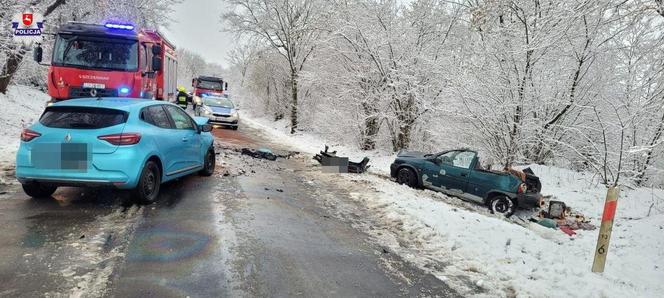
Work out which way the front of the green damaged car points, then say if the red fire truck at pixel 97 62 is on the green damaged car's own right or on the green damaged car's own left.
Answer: on the green damaged car's own left

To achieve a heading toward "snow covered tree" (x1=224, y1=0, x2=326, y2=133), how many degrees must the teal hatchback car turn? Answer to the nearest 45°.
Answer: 0° — it already faces it

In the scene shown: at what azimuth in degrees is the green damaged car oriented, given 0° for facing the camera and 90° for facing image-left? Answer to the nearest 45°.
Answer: approximately 135°

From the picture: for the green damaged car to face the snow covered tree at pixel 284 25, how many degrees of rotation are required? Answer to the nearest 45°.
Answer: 0° — it already faces it

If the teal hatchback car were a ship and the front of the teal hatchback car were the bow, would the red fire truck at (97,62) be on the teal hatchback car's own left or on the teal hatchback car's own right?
on the teal hatchback car's own left

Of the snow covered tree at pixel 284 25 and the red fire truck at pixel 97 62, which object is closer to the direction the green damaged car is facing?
the snow covered tree

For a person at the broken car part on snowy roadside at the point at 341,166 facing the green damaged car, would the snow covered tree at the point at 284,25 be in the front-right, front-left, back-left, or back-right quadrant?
back-left

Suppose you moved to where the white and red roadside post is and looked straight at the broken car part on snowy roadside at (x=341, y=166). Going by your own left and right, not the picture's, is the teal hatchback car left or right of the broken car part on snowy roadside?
left

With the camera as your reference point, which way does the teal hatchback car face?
facing away from the viewer and to the right of the viewer

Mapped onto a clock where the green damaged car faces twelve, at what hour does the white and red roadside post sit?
The white and red roadside post is roughly at 7 o'clock from the green damaged car.
